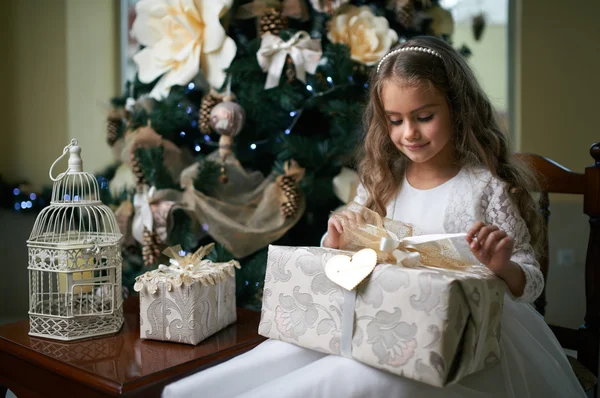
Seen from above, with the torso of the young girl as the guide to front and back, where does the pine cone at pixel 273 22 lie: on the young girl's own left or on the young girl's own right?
on the young girl's own right

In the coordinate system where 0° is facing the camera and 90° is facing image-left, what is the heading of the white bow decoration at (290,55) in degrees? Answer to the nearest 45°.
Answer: approximately 0°

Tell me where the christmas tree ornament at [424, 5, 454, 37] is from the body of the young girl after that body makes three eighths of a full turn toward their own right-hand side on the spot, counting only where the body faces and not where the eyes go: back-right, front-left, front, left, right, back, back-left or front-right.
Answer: front

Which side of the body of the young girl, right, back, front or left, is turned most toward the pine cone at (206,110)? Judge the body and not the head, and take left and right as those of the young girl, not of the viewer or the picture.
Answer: right

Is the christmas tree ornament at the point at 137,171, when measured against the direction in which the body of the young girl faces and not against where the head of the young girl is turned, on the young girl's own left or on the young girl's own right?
on the young girl's own right

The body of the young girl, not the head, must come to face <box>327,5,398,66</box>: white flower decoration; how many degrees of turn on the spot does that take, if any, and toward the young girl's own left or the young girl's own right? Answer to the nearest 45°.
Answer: approximately 135° to the young girl's own right
